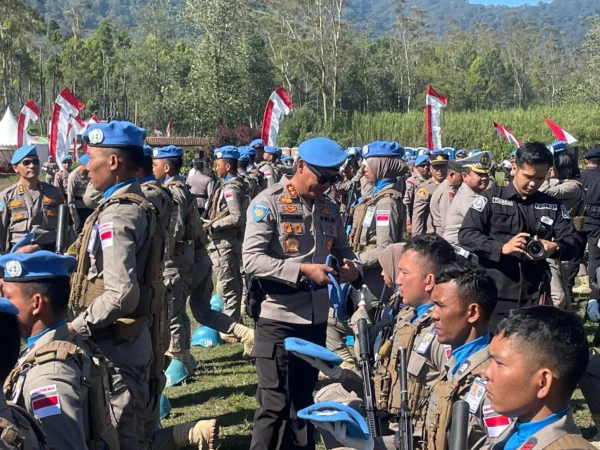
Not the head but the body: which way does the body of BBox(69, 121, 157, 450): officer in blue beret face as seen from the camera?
to the viewer's left

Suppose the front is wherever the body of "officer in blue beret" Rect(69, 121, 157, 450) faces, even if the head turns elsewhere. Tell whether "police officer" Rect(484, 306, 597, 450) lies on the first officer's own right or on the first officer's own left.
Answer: on the first officer's own left

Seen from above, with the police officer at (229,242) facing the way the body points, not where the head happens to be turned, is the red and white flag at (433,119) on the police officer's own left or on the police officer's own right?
on the police officer's own right

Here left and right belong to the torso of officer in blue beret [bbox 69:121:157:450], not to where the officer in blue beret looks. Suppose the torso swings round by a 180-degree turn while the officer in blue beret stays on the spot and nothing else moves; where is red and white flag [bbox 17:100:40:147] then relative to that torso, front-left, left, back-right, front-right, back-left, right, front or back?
left

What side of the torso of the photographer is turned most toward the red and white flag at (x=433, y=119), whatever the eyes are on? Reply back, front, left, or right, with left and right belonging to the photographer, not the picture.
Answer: back

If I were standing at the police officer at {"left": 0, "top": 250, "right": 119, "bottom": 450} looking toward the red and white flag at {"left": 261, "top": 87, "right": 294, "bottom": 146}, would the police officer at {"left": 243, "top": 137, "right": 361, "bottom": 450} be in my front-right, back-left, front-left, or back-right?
front-right

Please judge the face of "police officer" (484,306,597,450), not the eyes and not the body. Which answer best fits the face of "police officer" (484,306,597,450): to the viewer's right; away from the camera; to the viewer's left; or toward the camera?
to the viewer's left

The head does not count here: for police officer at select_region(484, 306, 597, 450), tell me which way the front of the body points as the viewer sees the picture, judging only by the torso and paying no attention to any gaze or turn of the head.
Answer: to the viewer's left

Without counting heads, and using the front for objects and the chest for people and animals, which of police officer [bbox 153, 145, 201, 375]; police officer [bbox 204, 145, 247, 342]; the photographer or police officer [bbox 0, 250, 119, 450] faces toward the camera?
the photographer

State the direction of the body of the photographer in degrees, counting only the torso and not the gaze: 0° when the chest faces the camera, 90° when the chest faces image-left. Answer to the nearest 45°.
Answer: approximately 0°
